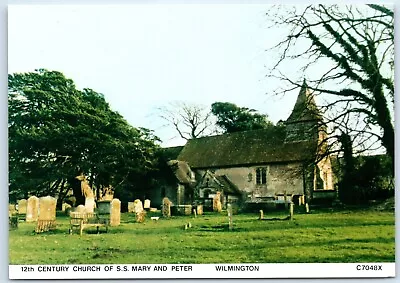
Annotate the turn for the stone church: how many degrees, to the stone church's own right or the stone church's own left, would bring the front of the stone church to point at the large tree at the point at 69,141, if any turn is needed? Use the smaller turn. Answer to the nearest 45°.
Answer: approximately 45° to the stone church's own right

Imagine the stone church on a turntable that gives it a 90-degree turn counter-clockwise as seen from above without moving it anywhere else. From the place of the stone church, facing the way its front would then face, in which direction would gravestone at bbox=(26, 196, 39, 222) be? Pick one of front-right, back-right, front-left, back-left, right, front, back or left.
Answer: back-right

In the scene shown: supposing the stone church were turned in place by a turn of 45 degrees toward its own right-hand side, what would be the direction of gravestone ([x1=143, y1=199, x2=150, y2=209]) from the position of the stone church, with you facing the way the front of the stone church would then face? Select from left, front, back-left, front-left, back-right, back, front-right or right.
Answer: front

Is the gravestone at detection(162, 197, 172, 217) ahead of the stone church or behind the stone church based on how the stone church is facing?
ahead

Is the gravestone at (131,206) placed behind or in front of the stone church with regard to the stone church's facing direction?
in front

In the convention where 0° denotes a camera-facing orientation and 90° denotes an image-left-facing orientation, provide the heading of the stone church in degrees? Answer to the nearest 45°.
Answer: approximately 45°

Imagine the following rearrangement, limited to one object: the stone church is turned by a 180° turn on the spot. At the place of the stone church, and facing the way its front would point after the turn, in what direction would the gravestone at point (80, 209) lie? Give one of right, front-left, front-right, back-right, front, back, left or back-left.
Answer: back-left

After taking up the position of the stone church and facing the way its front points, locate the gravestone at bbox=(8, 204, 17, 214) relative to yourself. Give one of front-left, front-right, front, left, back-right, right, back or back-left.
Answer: front-right

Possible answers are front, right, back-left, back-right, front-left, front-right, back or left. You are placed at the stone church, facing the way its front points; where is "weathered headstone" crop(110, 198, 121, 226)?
front-right

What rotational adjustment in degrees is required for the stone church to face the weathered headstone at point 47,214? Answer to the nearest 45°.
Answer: approximately 45° to its right

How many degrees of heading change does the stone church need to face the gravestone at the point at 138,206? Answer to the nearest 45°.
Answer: approximately 45° to its right

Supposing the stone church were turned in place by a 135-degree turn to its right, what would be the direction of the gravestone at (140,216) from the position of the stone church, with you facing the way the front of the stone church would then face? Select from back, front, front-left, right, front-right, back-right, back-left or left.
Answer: left

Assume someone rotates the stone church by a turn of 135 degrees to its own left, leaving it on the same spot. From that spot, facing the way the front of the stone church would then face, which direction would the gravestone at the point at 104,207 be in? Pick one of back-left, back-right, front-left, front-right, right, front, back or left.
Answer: back

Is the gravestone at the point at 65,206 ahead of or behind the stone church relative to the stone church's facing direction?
ahead
